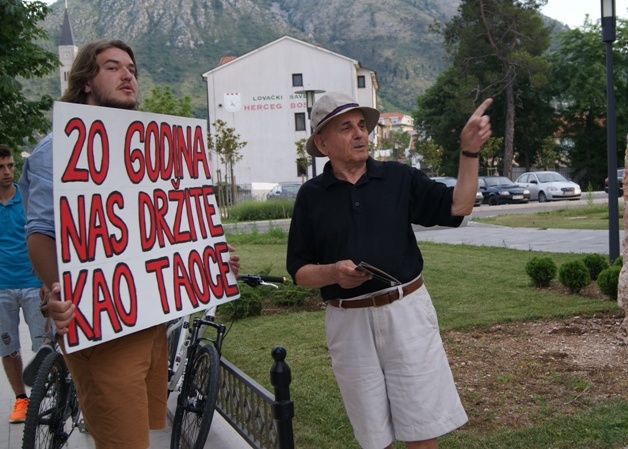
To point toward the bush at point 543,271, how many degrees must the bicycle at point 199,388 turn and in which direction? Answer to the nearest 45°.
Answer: approximately 90° to its left

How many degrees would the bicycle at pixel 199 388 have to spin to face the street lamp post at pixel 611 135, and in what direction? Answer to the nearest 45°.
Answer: approximately 90° to its left

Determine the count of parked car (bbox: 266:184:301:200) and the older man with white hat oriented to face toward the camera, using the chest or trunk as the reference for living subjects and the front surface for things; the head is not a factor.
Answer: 1

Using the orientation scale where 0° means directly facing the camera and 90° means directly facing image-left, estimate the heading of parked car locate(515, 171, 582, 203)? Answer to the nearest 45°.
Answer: approximately 315°
